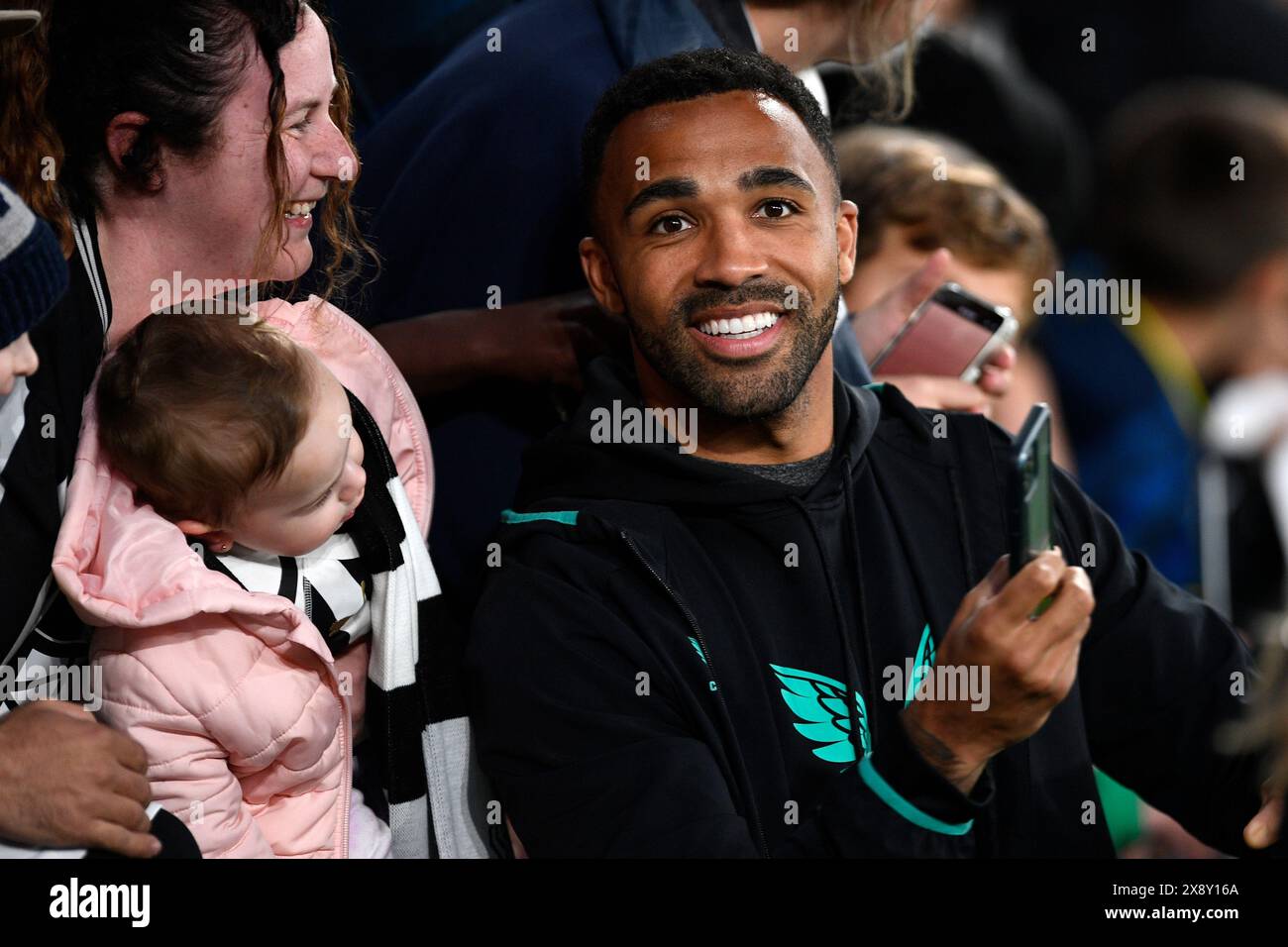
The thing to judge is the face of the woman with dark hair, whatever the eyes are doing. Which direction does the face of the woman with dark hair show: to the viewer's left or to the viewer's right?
to the viewer's right

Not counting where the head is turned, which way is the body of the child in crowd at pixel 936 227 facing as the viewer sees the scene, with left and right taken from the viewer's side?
facing the viewer and to the left of the viewer

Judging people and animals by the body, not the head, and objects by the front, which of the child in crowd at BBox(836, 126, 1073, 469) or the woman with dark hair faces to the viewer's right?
the woman with dark hair

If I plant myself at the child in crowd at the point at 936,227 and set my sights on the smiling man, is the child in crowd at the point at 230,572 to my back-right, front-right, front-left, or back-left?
front-right

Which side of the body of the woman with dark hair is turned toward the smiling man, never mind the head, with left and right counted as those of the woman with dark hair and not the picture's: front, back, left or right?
front

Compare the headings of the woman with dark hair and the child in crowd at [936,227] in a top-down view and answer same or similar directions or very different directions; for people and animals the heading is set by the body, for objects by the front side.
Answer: very different directions

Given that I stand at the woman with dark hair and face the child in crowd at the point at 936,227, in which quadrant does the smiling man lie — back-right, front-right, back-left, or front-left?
front-right

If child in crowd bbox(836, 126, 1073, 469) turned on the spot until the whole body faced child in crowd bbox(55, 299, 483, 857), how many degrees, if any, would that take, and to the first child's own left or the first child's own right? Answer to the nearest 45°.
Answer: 0° — they already face them

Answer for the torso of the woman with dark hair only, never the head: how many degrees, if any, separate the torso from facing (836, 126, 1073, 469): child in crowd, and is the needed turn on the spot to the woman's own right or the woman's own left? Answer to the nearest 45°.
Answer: approximately 45° to the woman's own left

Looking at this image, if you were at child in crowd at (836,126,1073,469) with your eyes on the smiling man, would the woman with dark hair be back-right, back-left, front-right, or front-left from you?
front-right

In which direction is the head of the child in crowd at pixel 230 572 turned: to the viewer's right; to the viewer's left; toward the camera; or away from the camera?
to the viewer's right

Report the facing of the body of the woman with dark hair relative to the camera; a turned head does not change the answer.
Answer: to the viewer's right

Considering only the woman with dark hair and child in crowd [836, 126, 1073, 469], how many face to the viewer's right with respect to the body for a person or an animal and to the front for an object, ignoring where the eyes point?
1

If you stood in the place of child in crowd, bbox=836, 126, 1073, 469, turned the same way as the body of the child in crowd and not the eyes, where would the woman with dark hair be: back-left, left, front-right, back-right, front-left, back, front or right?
front
